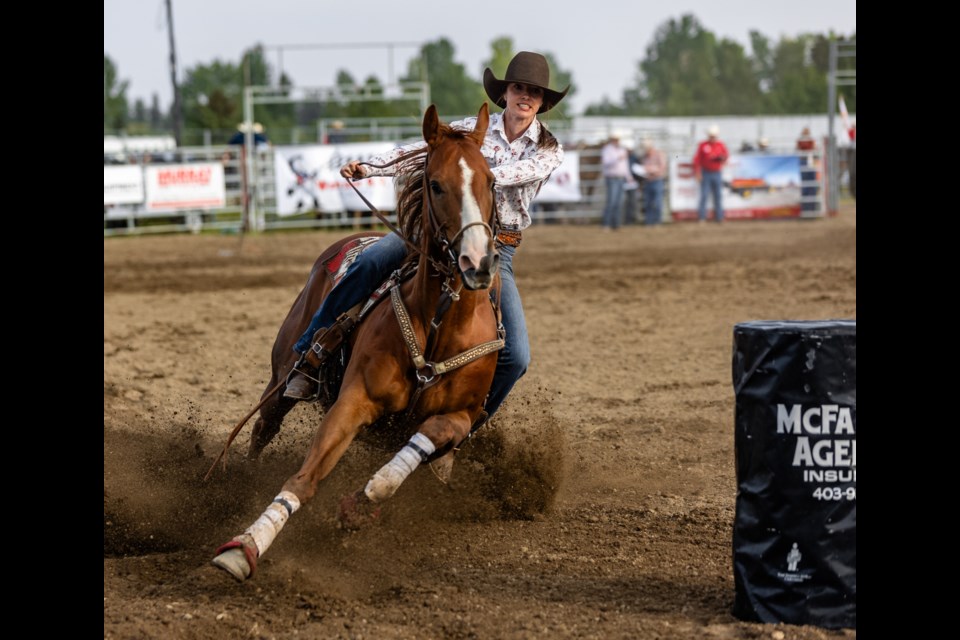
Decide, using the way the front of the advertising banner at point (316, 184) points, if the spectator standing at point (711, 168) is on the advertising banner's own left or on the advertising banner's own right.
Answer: on the advertising banner's own left

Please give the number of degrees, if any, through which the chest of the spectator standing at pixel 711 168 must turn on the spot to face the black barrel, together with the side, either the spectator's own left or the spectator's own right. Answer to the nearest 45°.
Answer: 0° — they already face it

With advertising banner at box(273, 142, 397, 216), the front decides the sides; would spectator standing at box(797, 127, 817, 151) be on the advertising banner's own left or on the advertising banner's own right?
on the advertising banner's own left

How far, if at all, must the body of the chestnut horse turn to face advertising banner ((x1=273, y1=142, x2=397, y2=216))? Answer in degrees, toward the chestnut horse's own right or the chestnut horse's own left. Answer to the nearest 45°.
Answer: approximately 180°

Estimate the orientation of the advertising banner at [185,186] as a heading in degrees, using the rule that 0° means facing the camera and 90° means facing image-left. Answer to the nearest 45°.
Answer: approximately 0°

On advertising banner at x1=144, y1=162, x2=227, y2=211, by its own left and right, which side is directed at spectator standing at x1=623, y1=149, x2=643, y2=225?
left

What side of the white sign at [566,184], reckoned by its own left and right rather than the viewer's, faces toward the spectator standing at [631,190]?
left

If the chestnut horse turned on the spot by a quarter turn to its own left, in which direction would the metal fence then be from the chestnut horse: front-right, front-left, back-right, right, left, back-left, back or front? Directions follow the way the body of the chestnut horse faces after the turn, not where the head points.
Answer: left

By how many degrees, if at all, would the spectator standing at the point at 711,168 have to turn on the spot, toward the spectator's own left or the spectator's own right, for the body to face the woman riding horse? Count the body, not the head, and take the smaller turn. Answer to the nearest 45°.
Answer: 0° — they already face them
